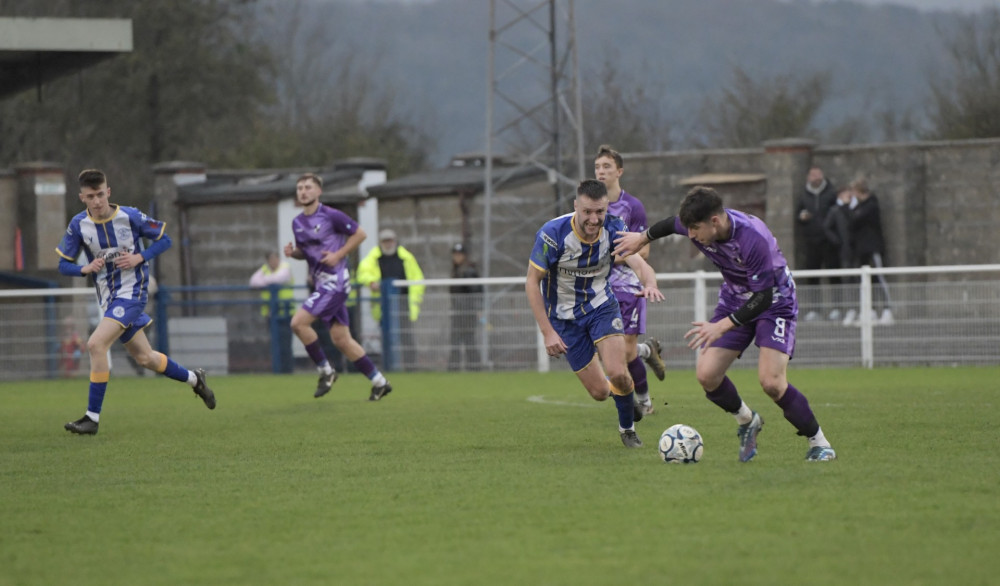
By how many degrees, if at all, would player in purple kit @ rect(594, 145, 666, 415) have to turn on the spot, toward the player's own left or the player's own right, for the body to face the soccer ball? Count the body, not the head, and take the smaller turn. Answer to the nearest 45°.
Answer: approximately 45° to the player's own left

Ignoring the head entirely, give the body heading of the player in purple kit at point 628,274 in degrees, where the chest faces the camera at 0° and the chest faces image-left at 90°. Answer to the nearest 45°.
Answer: approximately 45°

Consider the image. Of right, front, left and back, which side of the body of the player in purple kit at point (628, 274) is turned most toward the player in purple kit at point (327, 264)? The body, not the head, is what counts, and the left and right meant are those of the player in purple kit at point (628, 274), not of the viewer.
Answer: right

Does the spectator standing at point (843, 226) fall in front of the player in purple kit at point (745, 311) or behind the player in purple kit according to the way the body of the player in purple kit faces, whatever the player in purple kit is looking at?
behind

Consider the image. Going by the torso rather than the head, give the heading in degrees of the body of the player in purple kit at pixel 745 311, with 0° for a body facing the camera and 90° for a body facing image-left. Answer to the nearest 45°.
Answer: approximately 45°

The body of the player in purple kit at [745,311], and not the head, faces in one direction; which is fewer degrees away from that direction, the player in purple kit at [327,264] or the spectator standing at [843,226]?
the player in purple kit

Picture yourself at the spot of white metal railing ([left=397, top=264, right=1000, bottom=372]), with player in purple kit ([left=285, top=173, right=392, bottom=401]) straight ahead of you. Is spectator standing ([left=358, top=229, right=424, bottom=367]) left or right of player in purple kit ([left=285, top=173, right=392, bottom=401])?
right

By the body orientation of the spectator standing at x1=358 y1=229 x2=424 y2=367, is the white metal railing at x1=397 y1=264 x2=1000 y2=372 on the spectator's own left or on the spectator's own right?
on the spectator's own left
